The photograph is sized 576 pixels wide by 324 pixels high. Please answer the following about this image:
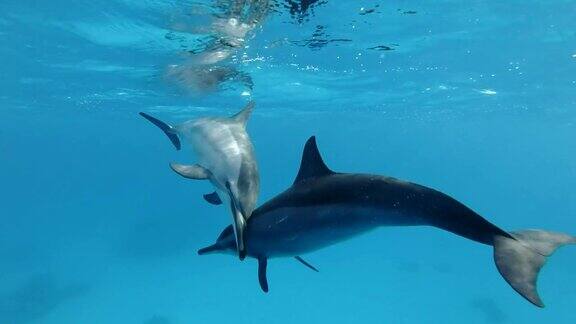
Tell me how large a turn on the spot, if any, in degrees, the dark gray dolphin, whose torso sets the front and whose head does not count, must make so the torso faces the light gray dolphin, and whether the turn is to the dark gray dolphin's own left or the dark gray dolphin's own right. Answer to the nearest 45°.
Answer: approximately 45° to the dark gray dolphin's own right

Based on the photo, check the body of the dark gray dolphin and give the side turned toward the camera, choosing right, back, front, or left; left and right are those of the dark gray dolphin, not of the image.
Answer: left
